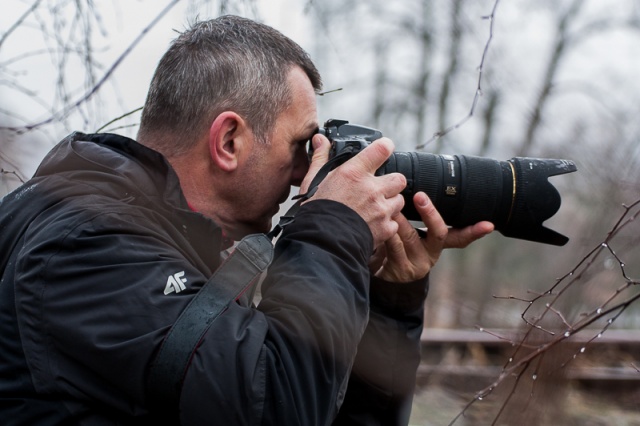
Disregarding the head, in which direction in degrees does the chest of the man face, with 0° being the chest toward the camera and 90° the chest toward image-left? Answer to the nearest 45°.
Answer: approximately 270°

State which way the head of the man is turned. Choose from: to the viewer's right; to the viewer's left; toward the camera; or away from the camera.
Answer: to the viewer's right

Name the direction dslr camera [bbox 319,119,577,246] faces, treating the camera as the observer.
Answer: facing to the right of the viewer
